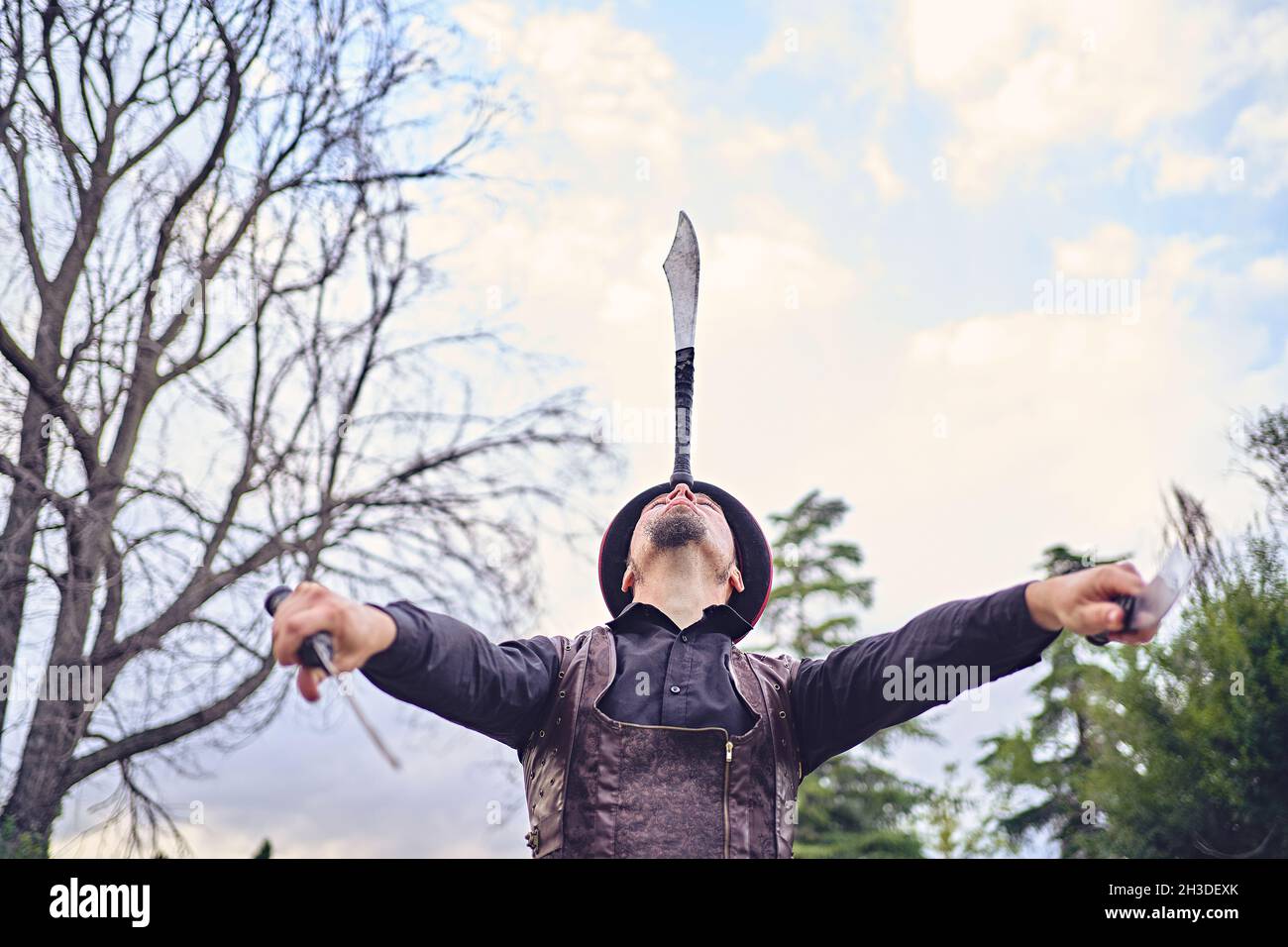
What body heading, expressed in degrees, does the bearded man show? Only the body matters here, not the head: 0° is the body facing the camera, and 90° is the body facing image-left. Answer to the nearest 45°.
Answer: approximately 0°
